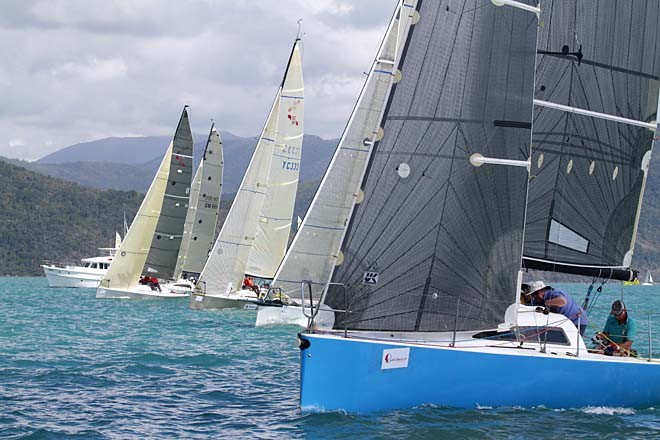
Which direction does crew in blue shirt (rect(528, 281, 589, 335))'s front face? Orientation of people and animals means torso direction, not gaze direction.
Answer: to the viewer's left

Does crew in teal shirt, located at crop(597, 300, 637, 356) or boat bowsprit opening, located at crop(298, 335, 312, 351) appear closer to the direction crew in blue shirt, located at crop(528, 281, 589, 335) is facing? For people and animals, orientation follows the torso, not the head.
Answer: the boat bowsprit opening

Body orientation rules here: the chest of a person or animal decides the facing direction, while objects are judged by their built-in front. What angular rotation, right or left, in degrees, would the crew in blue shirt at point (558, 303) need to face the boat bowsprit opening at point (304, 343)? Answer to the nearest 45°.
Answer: approximately 45° to their left

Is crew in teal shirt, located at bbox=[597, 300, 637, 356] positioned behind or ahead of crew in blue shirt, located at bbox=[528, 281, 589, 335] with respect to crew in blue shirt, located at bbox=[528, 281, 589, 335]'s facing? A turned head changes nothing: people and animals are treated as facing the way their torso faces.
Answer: behind
